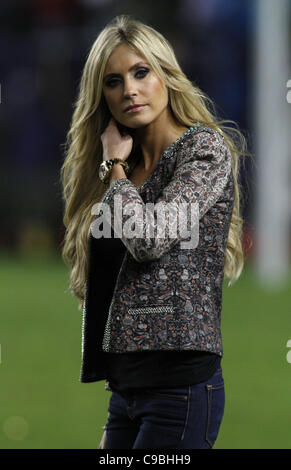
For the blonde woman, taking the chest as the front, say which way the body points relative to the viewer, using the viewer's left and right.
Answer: facing the viewer and to the left of the viewer
